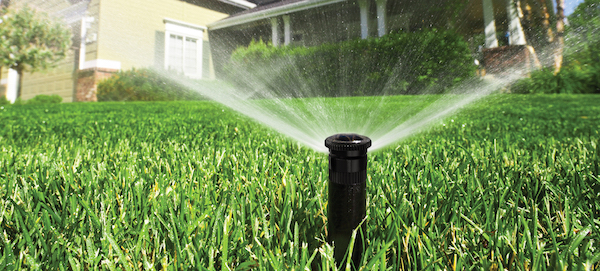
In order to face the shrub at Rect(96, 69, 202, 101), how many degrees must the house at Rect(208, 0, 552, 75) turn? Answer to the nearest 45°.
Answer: approximately 45° to its right

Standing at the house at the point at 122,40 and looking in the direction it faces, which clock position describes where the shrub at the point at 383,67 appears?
The shrub is roughly at 10 o'clock from the house.

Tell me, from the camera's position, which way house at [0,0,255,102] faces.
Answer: facing the viewer and to the left of the viewer

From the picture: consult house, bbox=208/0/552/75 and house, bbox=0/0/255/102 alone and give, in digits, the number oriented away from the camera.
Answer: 0

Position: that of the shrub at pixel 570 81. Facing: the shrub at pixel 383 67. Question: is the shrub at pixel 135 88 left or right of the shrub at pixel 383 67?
right

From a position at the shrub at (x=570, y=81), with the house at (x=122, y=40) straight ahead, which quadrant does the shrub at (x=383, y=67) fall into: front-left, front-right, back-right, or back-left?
front-left

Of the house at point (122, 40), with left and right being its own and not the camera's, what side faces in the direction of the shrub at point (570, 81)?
left
